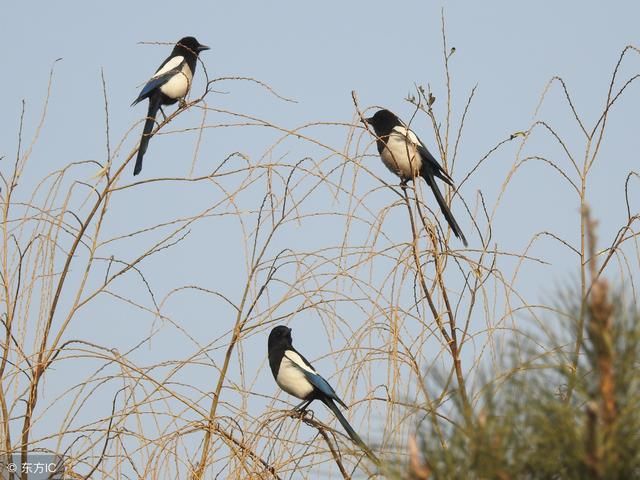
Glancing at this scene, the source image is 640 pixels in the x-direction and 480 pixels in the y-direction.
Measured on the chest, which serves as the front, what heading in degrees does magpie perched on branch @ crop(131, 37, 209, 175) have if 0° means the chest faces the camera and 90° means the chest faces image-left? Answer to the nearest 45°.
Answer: approximately 270°
